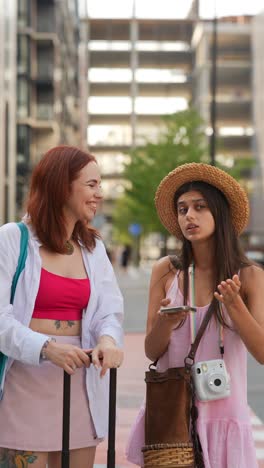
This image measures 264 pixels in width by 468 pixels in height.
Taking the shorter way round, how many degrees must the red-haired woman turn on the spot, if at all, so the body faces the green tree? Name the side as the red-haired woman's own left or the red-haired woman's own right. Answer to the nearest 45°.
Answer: approximately 135° to the red-haired woman's own left

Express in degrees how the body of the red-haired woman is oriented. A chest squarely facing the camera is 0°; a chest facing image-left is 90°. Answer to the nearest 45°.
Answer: approximately 315°

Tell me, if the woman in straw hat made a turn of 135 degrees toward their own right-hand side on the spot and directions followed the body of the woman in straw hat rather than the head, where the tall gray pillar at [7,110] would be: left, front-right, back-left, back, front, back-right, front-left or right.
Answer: front-right

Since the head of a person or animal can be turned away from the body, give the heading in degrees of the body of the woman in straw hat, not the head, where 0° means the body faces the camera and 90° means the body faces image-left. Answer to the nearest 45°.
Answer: approximately 0°

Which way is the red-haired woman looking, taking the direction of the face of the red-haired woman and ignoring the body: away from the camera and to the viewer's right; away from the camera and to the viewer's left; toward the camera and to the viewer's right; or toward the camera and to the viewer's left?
toward the camera and to the viewer's right

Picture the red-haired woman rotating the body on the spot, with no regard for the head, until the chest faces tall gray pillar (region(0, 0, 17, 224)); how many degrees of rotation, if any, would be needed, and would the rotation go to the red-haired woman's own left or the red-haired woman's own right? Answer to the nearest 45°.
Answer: approximately 135° to the red-haired woman's own left

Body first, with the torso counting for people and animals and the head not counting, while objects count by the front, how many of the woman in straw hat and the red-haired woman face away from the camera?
0

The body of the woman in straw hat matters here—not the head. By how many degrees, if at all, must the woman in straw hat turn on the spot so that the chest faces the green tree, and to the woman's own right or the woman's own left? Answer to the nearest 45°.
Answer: approximately 180°
